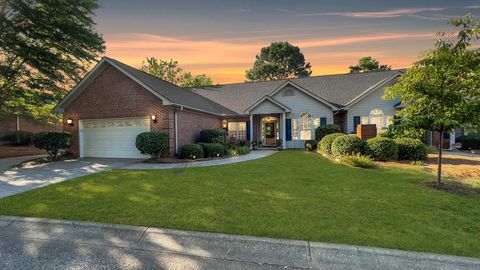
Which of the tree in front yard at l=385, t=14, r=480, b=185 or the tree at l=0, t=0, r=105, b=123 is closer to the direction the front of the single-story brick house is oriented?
the tree in front yard

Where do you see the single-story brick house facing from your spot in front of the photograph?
facing the viewer

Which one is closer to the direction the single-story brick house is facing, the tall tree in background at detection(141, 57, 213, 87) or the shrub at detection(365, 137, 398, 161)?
the shrub

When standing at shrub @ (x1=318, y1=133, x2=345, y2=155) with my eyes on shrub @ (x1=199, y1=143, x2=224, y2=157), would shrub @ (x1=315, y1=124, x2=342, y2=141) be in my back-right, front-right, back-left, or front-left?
back-right

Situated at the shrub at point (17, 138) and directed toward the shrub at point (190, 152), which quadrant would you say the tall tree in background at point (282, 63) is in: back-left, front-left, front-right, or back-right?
front-left

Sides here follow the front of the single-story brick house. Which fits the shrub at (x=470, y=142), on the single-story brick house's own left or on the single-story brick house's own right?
on the single-story brick house's own left

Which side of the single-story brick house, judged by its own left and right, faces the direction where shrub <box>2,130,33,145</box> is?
right

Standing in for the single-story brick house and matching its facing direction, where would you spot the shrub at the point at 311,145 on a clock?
The shrub is roughly at 9 o'clock from the single-story brick house.

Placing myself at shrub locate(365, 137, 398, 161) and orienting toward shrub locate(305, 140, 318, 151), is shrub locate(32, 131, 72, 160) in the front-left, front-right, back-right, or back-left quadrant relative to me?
front-left

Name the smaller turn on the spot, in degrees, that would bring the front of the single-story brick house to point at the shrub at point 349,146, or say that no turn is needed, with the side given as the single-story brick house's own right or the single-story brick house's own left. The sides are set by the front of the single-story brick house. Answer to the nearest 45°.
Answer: approximately 45° to the single-story brick house's own left

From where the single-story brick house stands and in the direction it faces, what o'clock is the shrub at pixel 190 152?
The shrub is roughly at 12 o'clock from the single-story brick house.

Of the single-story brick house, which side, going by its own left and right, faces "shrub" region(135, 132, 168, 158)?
front

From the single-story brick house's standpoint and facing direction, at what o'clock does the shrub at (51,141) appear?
The shrub is roughly at 2 o'clock from the single-story brick house.

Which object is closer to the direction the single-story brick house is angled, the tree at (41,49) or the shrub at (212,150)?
the shrub
